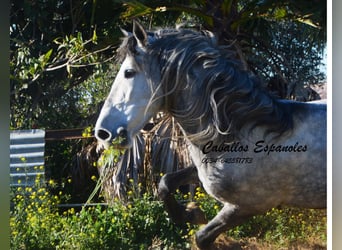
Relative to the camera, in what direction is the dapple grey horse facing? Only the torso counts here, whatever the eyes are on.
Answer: to the viewer's left

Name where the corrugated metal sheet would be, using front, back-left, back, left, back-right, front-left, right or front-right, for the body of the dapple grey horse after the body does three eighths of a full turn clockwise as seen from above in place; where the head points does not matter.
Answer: back-left
